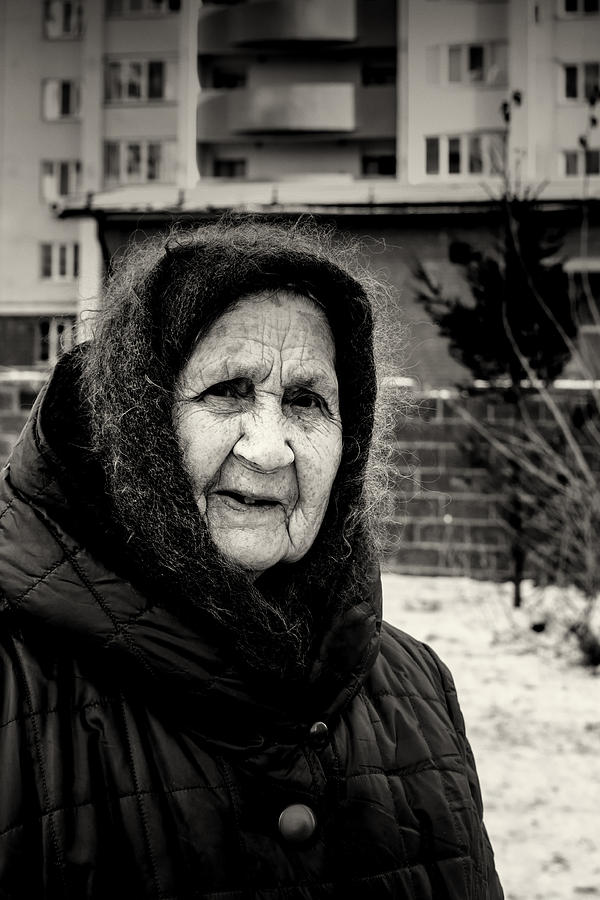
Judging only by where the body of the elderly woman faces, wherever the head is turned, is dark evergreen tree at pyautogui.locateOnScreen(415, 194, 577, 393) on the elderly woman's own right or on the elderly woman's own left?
on the elderly woman's own left

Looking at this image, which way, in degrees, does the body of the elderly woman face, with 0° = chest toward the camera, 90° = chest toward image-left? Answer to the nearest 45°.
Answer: approximately 315°
